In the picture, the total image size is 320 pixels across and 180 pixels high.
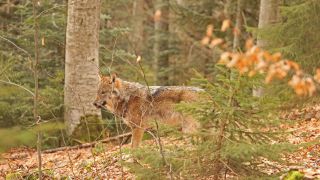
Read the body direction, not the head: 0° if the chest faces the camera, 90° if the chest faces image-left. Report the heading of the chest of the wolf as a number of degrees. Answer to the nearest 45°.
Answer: approximately 90°

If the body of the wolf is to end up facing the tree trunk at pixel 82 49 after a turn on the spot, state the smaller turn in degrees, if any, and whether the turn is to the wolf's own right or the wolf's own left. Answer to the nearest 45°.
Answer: approximately 45° to the wolf's own right

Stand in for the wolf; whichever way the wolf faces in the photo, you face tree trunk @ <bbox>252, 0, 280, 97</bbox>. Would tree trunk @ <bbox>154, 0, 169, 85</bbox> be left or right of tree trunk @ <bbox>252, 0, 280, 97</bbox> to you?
left

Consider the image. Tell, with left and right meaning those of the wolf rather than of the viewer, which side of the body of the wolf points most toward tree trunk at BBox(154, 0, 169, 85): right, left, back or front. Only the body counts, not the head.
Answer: right

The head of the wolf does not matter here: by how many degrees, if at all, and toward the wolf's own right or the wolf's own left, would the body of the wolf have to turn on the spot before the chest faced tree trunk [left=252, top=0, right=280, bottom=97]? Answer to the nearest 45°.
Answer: approximately 135° to the wolf's own right
